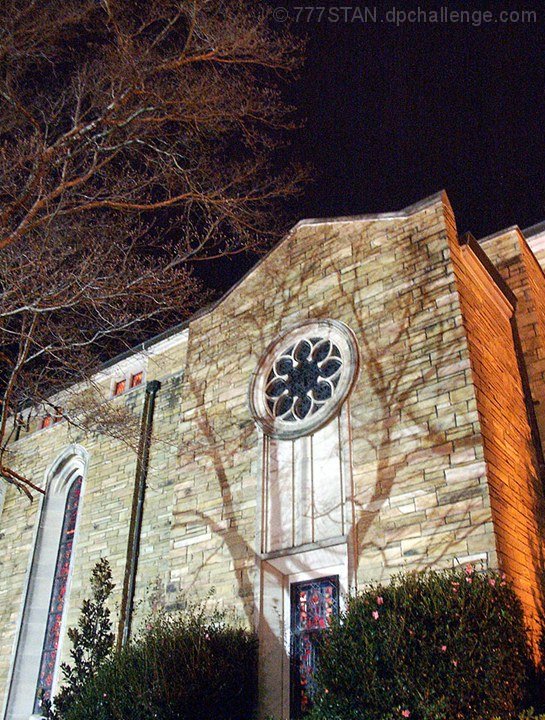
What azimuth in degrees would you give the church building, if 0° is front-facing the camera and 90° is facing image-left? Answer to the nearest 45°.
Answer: approximately 45°
